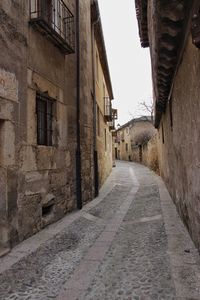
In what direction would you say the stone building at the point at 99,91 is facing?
to the viewer's right

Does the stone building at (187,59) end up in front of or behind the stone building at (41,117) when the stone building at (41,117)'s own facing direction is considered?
in front

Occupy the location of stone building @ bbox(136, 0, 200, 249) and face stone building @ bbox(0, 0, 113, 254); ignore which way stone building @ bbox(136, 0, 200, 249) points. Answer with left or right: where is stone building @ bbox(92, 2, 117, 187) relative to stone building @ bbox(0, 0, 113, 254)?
right

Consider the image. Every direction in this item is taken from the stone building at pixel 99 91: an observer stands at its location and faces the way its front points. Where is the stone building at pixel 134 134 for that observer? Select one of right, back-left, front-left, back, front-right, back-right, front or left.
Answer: left

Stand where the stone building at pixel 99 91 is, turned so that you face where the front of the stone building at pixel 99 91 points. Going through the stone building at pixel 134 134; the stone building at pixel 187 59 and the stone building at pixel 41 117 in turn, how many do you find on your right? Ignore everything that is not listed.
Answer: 2

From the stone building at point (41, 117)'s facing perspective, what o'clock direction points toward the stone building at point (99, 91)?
the stone building at point (99, 91) is roughly at 8 o'clock from the stone building at point (41, 117).

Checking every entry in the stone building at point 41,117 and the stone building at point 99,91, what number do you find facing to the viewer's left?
0

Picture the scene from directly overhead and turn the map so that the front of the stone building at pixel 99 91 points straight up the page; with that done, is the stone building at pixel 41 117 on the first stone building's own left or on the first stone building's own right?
on the first stone building's own right
